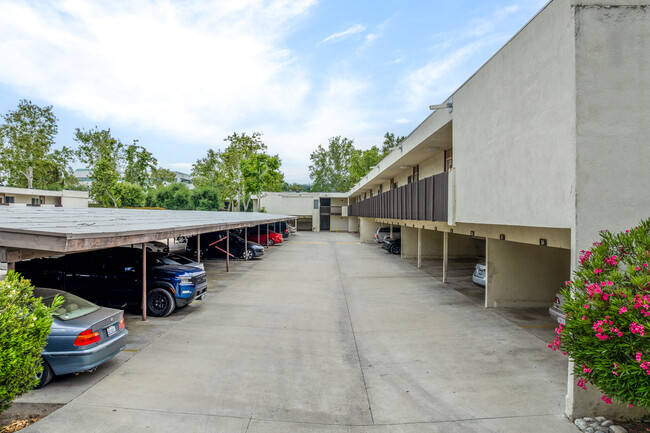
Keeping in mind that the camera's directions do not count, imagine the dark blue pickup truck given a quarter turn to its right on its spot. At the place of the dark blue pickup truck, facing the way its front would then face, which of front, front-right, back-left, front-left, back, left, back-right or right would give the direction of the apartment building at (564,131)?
left

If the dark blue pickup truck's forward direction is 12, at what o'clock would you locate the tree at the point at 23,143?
The tree is roughly at 7 o'clock from the dark blue pickup truck.

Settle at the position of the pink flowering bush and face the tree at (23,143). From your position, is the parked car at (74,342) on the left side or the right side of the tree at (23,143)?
left

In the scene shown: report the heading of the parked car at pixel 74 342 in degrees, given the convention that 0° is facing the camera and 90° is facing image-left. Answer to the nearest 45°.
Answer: approximately 135°

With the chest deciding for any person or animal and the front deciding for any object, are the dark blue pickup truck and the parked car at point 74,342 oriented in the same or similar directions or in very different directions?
very different directions

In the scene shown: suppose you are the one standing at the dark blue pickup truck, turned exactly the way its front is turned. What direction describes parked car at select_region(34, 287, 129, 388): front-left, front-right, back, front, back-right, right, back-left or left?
front-right

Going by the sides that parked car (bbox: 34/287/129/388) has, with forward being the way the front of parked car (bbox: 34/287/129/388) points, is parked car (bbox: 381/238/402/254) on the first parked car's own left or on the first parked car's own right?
on the first parked car's own right

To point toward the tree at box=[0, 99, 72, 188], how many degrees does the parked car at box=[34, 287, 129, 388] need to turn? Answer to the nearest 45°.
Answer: approximately 45° to its right

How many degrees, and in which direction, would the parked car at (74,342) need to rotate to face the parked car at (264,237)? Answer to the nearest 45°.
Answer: approximately 90° to its right

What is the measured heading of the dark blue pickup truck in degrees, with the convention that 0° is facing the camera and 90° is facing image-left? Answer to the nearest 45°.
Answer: approximately 315°

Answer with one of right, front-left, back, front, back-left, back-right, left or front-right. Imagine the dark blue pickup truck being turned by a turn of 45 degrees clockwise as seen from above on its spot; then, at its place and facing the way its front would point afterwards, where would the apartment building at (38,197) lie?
back

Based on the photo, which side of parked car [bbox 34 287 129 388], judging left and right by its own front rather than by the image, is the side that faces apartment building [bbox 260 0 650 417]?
back
